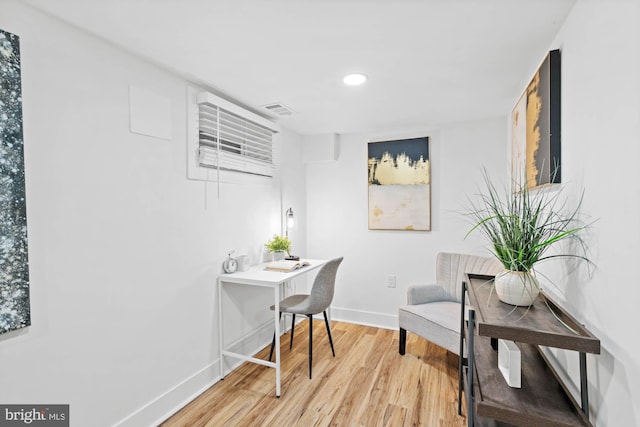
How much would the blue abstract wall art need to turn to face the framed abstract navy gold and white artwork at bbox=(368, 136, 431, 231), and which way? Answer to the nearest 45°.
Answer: approximately 45° to its left

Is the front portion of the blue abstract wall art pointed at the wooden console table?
yes

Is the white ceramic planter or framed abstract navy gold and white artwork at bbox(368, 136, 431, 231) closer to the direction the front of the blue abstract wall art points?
the white ceramic planter

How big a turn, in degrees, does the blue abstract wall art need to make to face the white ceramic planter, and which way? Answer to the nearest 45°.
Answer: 0° — it already faces it

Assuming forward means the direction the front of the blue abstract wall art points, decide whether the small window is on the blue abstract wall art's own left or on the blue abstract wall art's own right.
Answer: on the blue abstract wall art's own left

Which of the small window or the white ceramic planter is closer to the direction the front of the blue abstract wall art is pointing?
the white ceramic planter

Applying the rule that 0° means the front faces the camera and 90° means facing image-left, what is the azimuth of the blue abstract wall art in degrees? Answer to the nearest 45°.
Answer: approximately 315°

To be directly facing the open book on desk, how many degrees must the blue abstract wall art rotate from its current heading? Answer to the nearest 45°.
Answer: approximately 45° to its left

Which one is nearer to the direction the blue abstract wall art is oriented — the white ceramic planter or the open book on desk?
the white ceramic planter

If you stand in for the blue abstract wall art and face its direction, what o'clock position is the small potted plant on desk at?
The small potted plant on desk is roughly at 10 o'clock from the blue abstract wall art.
